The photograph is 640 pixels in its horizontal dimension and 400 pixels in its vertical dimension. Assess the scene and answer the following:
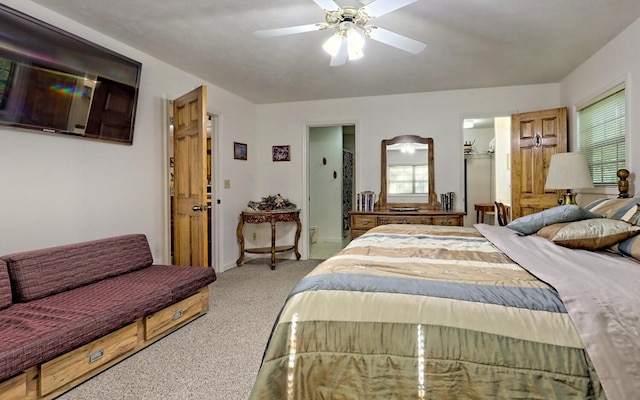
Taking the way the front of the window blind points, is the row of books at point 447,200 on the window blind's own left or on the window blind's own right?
on the window blind's own right

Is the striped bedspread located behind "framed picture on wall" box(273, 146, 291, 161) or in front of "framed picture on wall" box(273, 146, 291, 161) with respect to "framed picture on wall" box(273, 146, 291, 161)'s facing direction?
in front

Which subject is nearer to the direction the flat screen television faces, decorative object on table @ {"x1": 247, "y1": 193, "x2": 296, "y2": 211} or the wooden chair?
the wooden chair

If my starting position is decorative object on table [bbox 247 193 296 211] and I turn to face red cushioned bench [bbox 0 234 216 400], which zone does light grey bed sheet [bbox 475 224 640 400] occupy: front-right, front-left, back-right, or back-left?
front-left

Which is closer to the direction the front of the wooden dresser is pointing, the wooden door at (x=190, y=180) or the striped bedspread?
the striped bedspread

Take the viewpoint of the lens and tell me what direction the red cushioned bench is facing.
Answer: facing the viewer and to the right of the viewer

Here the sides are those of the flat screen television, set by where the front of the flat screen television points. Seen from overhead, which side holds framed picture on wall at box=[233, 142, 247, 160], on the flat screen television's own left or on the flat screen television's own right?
on the flat screen television's own left

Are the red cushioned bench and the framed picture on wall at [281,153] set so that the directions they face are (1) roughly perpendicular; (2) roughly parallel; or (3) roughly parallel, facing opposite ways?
roughly perpendicular

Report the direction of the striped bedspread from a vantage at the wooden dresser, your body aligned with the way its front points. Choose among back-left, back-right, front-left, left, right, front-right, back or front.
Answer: front

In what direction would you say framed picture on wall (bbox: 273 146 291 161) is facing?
toward the camera

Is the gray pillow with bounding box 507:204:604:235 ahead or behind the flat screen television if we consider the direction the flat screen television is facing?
ahead

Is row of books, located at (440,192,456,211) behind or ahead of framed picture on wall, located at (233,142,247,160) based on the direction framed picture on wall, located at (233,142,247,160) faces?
ahead

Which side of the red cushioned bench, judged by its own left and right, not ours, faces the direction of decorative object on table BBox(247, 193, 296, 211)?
left

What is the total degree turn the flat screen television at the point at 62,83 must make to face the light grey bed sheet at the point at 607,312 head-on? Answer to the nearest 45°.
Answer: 0° — it already faces it

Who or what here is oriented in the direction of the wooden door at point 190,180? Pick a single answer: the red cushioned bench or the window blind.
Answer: the window blind
